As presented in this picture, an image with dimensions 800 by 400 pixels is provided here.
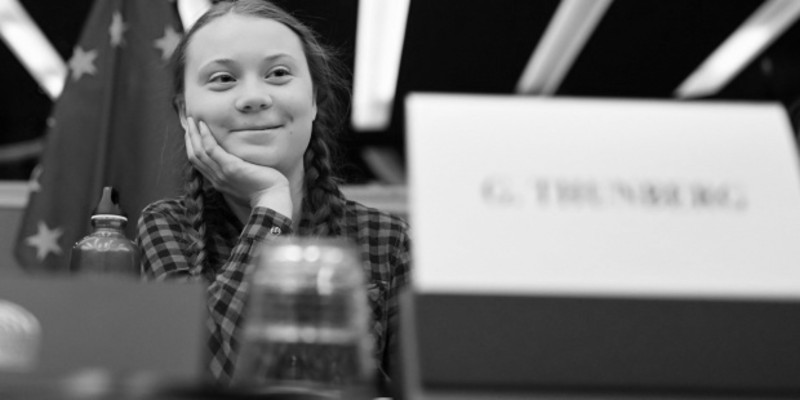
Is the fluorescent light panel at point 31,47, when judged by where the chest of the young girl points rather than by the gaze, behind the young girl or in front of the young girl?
behind

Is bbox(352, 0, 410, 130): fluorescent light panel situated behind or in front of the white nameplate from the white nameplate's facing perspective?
behind

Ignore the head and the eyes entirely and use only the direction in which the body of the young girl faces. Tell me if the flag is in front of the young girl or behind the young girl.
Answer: behind

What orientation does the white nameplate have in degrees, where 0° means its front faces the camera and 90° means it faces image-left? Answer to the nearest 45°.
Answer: approximately 0°

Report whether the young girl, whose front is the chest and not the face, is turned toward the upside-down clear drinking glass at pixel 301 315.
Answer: yes

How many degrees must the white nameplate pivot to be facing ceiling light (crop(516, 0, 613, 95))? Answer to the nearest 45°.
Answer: approximately 180°

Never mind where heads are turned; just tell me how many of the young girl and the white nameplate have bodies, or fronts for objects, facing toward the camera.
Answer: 2
